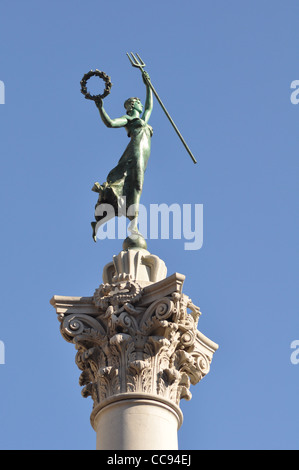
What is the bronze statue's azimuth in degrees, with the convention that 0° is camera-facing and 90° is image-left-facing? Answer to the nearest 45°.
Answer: approximately 315°
